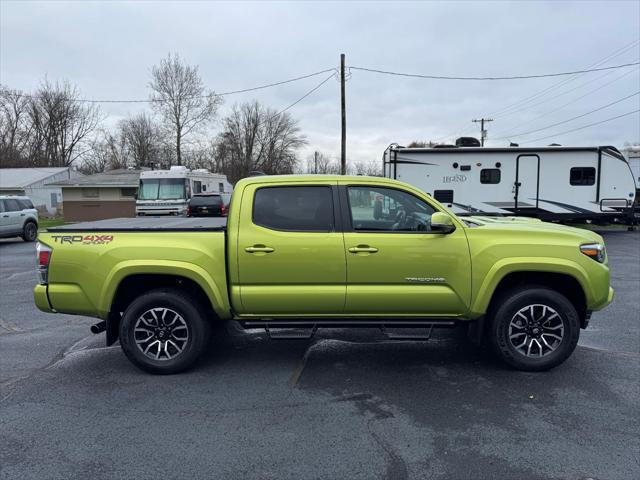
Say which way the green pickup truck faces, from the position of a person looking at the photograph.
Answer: facing to the right of the viewer

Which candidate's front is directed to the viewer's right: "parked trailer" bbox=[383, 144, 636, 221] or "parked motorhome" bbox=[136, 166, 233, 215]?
"parked trailer" bbox=[383, 144, 636, 221]

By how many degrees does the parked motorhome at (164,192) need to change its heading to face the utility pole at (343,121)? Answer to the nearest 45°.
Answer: approximately 135° to its left

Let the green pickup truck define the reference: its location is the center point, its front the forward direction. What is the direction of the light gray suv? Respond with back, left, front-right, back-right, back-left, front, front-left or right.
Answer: back-left

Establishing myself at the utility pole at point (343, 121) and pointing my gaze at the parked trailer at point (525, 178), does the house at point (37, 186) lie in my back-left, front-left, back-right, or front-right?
back-right

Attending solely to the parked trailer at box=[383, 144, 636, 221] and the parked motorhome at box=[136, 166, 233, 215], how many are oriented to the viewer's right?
1

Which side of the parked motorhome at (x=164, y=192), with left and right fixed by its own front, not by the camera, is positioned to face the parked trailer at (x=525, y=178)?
left

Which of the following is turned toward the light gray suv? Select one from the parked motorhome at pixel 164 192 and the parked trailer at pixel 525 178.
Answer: the parked motorhome at pixel 164 192

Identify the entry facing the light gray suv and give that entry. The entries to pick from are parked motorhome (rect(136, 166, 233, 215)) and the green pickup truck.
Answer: the parked motorhome

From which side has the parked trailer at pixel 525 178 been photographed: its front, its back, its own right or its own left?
right

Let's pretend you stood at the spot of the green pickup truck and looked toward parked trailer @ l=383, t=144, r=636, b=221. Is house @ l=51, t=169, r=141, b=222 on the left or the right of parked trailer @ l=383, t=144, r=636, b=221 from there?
left

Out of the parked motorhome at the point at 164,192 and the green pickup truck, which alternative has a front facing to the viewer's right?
the green pickup truck

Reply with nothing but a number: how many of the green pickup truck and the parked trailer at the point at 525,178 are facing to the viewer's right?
2

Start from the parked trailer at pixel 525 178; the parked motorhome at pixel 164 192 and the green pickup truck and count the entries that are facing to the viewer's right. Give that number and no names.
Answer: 2

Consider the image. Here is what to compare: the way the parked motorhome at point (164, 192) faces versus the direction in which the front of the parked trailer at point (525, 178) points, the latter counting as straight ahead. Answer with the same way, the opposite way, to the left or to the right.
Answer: to the right

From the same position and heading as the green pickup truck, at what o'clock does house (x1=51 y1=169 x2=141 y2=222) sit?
The house is roughly at 8 o'clock from the green pickup truck.
